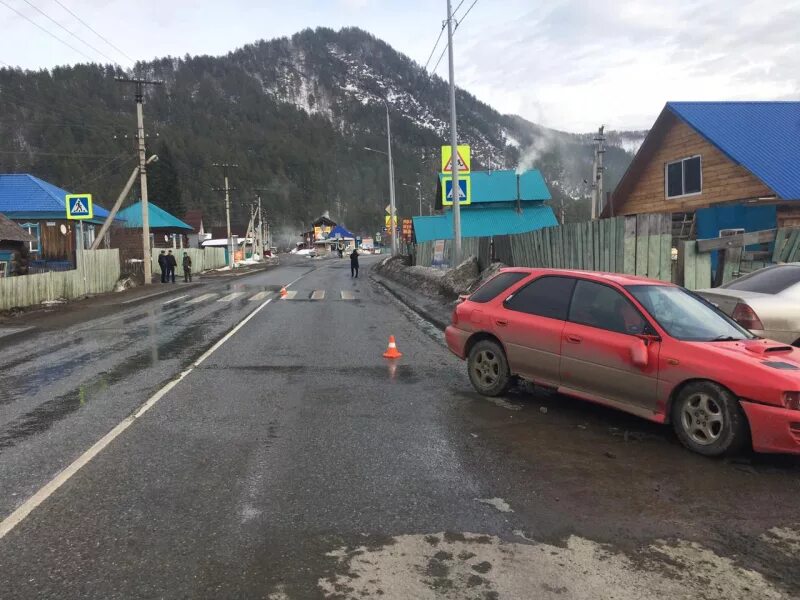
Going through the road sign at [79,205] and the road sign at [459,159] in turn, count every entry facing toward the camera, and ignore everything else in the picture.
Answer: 2

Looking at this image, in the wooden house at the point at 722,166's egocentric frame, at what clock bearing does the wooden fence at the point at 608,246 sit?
The wooden fence is roughly at 11 o'clock from the wooden house.

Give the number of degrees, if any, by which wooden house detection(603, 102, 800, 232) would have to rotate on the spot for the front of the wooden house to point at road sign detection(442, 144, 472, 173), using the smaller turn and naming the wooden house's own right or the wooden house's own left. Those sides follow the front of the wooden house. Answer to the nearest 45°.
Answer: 0° — it already faces it

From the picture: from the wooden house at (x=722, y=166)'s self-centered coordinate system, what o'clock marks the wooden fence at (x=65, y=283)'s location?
The wooden fence is roughly at 1 o'clock from the wooden house.

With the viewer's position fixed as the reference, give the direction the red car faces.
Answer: facing the viewer and to the right of the viewer

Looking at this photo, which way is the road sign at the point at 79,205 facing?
toward the camera

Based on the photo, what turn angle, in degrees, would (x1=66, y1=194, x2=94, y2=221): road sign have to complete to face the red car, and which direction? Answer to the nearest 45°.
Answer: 0° — it already faces it

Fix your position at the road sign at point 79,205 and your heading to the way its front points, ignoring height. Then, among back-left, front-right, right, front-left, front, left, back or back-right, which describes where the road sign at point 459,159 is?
front-left

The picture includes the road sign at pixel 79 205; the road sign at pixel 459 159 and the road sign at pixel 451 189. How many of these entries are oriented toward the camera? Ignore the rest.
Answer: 3

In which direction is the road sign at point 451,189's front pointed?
toward the camera

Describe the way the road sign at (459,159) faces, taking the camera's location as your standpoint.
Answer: facing the viewer

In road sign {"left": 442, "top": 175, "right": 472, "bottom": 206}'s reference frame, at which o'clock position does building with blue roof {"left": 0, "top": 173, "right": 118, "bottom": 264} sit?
The building with blue roof is roughly at 4 o'clock from the road sign.

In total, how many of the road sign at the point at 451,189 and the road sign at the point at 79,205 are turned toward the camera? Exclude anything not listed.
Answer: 2
